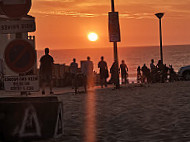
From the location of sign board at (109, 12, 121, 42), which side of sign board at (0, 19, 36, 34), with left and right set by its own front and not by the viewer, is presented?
back

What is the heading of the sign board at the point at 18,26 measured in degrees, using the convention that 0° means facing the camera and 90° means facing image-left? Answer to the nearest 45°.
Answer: approximately 0°
